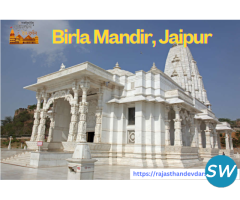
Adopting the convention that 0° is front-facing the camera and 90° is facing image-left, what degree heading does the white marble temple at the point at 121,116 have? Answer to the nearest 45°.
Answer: approximately 45°
